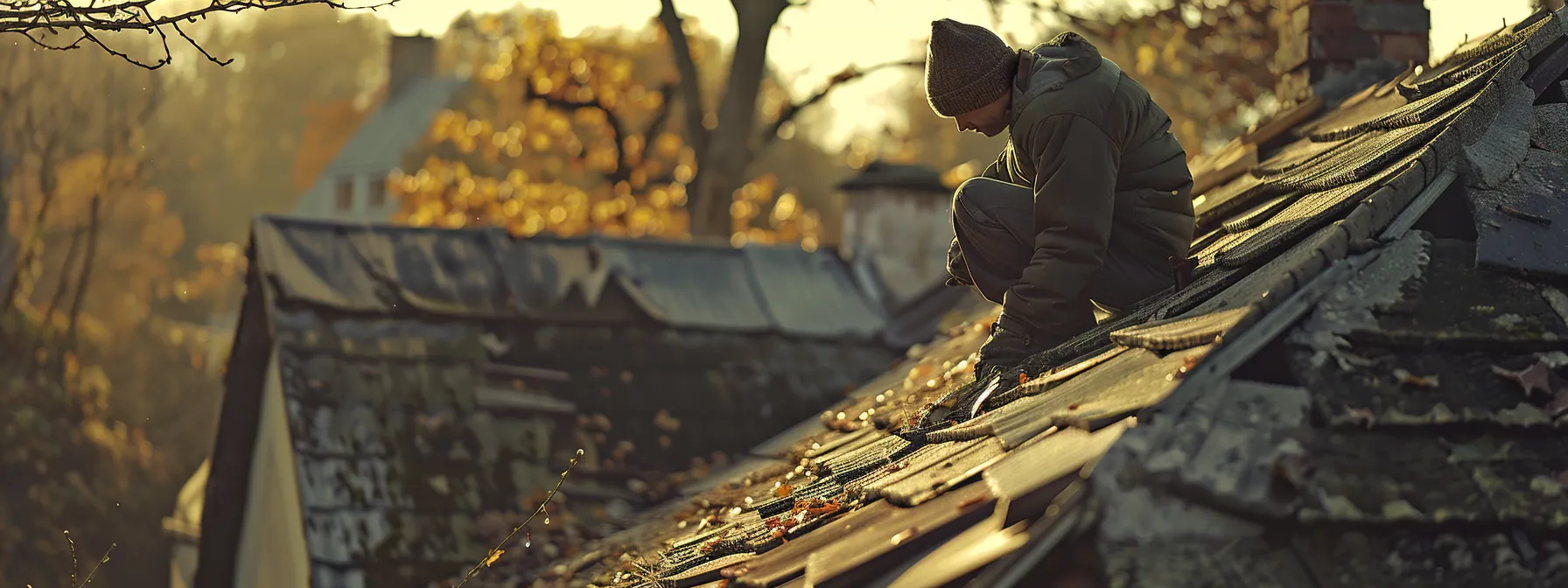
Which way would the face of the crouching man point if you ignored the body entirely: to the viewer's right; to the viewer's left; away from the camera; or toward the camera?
to the viewer's left

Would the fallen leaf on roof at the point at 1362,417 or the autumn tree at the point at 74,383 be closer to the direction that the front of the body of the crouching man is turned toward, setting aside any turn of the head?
the autumn tree

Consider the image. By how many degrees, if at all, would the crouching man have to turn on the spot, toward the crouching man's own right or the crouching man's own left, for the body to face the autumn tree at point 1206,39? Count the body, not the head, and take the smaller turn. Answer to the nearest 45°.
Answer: approximately 90° to the crouching man's own right

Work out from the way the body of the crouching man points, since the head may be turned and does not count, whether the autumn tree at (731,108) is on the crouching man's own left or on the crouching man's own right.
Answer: on the crouching man's own right

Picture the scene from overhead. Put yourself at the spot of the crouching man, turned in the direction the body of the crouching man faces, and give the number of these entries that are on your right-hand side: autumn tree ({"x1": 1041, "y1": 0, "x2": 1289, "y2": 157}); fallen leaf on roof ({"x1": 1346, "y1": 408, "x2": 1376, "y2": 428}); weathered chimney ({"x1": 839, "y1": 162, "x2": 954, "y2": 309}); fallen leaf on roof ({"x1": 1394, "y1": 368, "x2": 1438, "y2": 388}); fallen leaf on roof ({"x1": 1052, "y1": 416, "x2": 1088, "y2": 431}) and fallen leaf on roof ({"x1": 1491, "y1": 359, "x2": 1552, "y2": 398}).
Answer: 2

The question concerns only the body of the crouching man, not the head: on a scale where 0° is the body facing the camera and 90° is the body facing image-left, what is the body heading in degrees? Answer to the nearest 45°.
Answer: approximately 90°

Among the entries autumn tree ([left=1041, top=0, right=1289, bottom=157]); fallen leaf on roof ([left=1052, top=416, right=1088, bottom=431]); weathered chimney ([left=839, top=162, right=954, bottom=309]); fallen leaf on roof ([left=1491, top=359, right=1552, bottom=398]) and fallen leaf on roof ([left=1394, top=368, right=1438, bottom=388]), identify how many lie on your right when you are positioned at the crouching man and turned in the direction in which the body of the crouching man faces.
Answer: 2

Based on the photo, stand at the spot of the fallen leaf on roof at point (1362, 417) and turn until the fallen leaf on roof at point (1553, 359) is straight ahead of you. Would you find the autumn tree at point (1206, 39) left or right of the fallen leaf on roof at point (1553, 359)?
left
